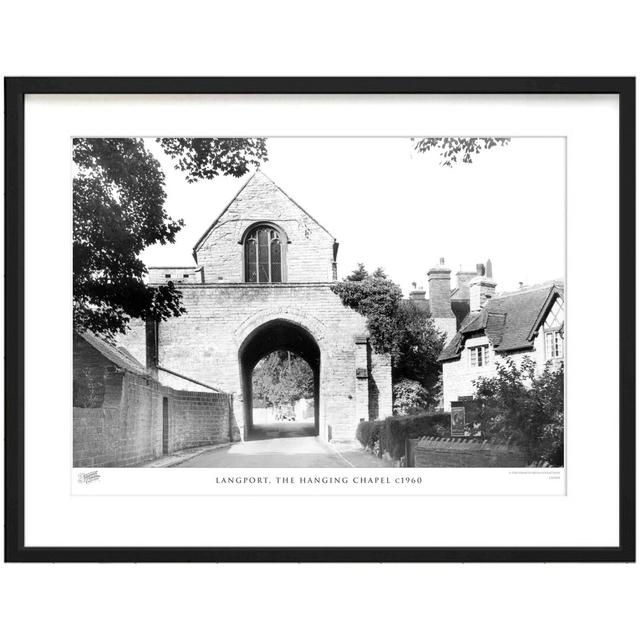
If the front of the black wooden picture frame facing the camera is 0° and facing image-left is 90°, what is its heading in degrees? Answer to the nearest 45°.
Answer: approximately 0°
